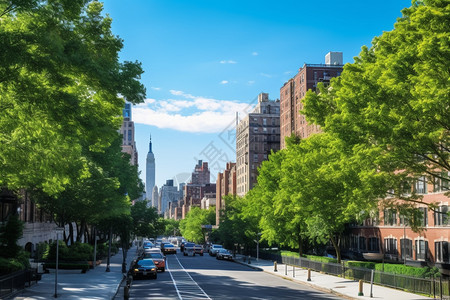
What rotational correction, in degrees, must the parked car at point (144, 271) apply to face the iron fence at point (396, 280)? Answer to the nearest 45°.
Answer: approximately 45° to its left

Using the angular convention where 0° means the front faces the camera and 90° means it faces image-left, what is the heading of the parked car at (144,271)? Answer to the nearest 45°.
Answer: approximately 0°

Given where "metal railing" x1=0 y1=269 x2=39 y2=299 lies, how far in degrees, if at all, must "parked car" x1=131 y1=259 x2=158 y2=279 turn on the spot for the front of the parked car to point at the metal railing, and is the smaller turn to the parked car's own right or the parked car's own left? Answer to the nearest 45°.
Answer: approximately 45° to the parked car's own right

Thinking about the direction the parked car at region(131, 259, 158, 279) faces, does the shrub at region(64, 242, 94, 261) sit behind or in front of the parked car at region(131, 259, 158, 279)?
behind

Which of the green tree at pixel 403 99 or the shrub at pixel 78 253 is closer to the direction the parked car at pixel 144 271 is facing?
the green tree
